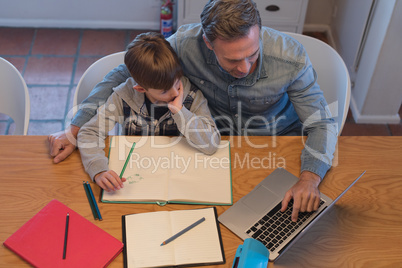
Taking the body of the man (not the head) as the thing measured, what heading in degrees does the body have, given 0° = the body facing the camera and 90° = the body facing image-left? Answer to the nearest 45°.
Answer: approximately 0°

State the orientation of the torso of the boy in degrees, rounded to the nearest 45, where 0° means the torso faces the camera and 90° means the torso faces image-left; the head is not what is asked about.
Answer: approximately 0°

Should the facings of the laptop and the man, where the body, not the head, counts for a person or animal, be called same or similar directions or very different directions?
very different directions

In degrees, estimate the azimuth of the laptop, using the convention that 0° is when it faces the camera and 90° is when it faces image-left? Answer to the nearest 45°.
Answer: approximately 135°

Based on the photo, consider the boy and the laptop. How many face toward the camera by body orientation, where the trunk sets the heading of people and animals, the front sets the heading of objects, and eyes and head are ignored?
1

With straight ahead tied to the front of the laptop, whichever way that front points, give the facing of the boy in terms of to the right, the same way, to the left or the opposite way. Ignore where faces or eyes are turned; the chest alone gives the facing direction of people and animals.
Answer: the opposite way
